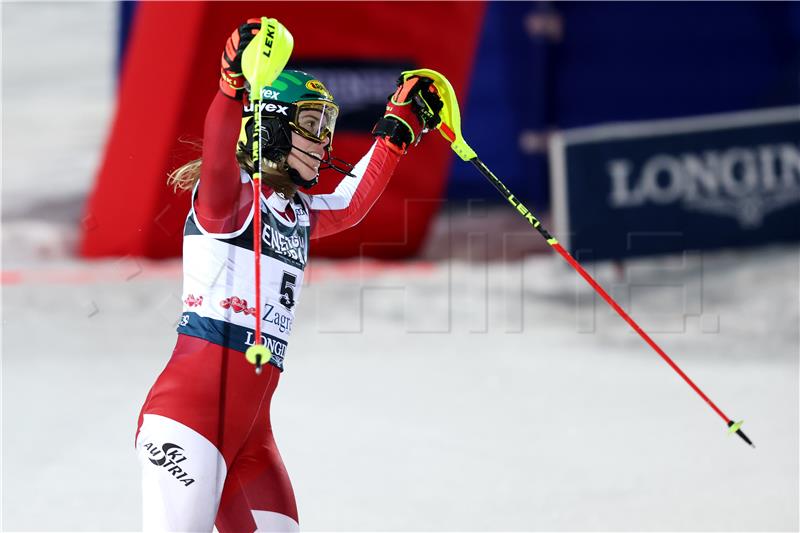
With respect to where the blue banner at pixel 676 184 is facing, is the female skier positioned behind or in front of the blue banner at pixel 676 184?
in front

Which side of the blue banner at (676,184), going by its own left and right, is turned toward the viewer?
front

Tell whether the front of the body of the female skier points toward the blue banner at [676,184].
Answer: no

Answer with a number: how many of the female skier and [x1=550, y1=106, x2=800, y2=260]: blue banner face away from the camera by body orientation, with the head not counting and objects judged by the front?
0

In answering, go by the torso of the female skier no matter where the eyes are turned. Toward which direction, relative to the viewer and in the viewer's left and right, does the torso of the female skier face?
facing the viewer and to the right of the viewer
